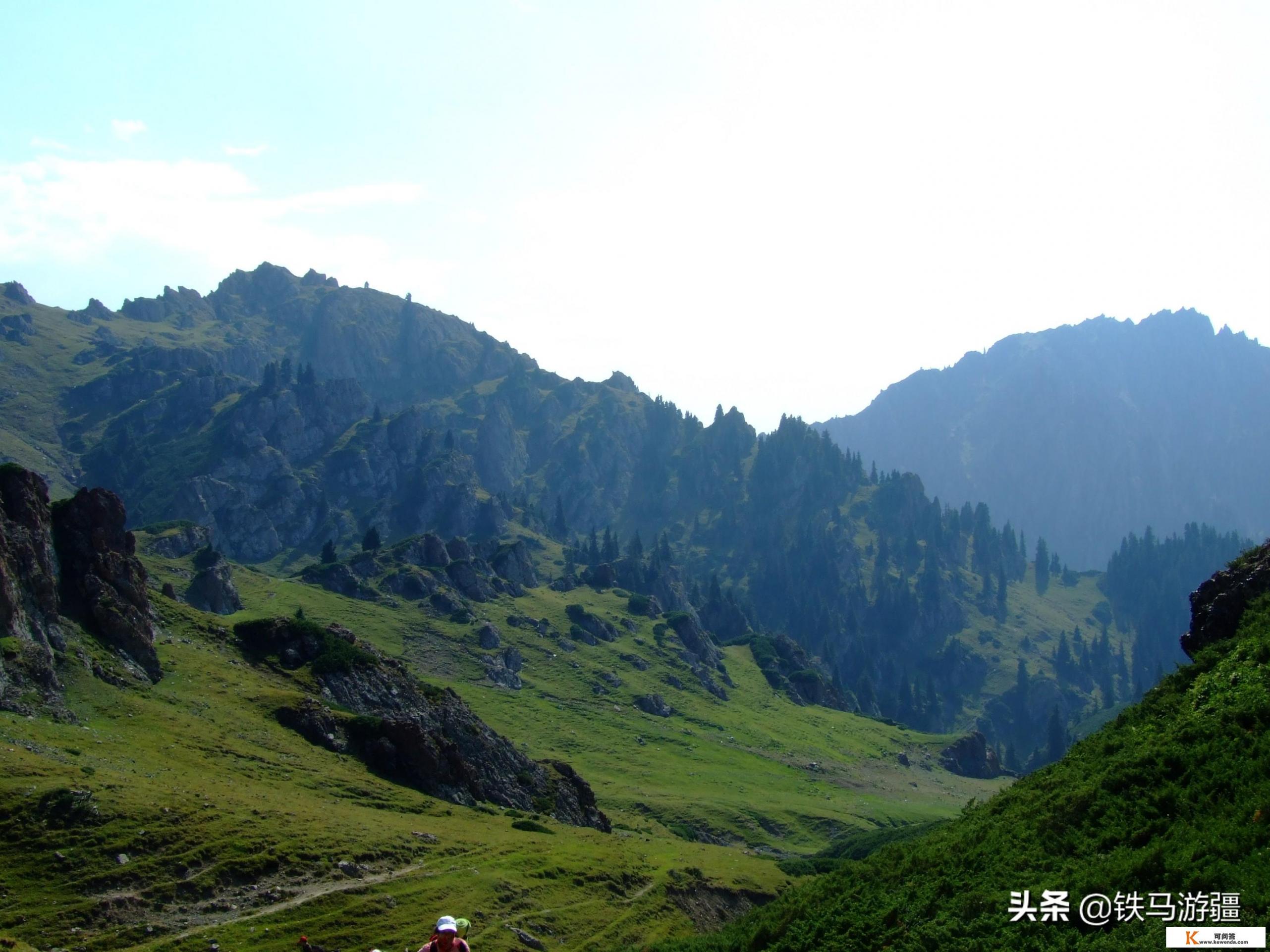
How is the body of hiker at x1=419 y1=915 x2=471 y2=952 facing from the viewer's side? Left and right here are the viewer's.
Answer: facing the viewer
